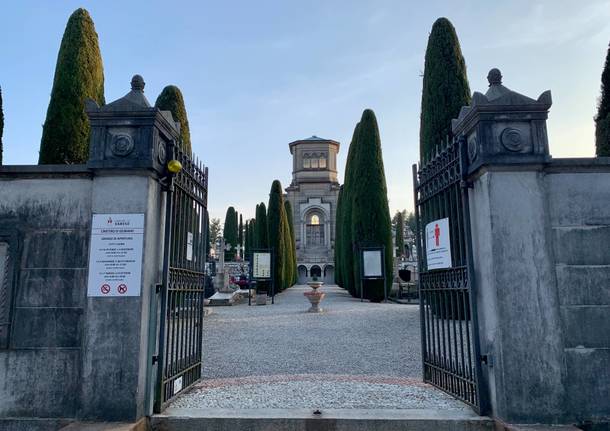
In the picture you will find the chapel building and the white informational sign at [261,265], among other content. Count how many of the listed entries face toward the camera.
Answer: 2

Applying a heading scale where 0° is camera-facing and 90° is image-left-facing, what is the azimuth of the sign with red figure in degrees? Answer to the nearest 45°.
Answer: approximately 45°

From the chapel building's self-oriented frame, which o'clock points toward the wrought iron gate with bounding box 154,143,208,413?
The wrought iron gate is roughly at 12 o'clock from the chapel building.

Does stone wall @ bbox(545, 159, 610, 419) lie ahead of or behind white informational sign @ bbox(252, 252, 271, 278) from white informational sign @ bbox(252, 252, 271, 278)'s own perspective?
ahead

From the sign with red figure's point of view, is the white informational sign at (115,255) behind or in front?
in front

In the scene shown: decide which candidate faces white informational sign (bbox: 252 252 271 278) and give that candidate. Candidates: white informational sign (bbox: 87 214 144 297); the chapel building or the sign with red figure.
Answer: the chapel building

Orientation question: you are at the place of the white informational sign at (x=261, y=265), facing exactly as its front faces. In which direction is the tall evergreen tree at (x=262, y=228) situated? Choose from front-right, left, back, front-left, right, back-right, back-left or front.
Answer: back

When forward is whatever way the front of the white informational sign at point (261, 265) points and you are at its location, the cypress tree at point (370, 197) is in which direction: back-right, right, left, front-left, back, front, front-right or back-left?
left

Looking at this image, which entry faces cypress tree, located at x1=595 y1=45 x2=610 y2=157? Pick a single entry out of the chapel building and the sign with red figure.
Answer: the chapel building

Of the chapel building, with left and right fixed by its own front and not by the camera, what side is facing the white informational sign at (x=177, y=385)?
front

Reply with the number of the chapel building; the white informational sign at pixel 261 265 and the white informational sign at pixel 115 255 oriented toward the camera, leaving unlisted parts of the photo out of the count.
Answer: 3

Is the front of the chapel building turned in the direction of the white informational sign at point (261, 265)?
yes

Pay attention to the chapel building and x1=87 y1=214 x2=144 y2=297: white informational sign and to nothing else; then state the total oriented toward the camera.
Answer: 2
